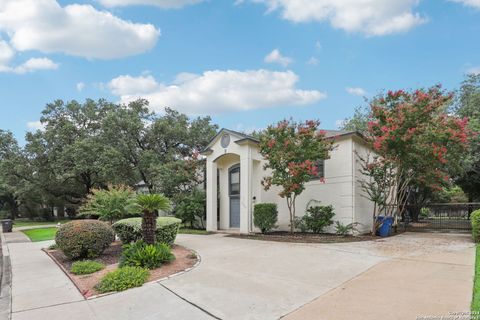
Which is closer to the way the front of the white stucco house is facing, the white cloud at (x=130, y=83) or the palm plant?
the palm plant

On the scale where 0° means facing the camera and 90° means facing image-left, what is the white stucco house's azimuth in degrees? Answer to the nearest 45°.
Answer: approximately 45°

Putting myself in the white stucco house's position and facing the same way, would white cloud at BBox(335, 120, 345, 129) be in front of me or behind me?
behind

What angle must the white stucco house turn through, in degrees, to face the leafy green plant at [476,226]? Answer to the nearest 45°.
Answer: approximately 90° to its left
